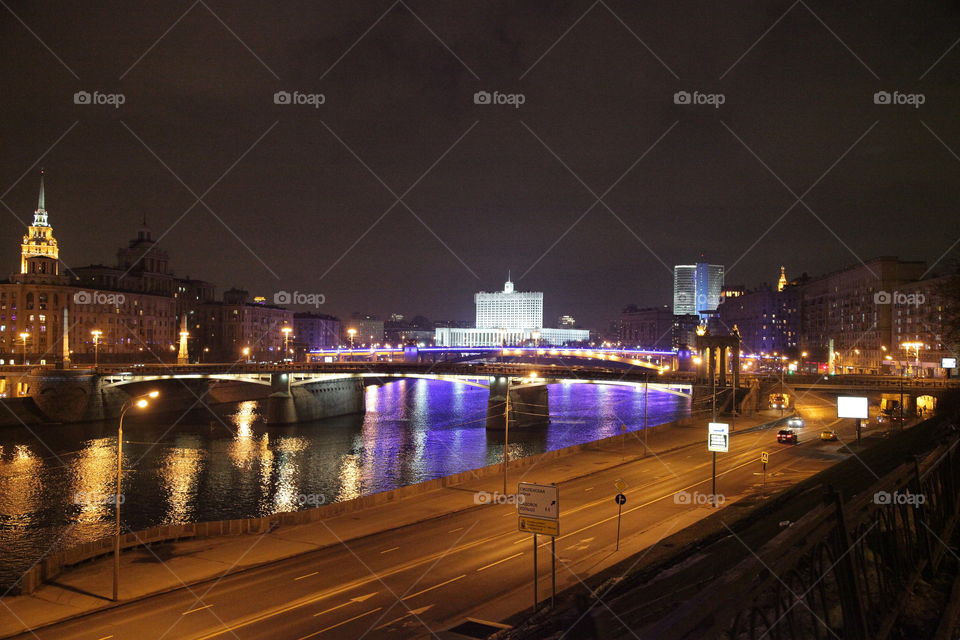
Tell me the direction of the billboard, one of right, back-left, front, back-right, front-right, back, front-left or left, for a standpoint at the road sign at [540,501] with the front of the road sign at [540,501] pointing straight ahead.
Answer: back-left

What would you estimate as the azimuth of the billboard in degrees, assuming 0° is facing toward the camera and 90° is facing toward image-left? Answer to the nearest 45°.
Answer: approximately 0°

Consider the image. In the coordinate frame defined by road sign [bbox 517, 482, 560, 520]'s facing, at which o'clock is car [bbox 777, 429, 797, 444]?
The car is roughly at 7 o'clock from the road sign.

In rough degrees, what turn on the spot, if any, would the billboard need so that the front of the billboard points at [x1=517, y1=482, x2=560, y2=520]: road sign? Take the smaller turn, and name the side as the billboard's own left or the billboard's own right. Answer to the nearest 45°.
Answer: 0° — it already faces it

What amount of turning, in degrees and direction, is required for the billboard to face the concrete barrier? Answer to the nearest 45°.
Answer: approximately 45° to its right

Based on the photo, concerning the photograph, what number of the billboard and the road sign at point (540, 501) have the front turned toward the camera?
2

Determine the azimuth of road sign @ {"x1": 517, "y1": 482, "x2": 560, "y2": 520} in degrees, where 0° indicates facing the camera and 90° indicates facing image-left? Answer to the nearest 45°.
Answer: approximately 0°

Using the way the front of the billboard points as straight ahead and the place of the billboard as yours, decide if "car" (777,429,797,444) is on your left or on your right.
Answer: on your right
